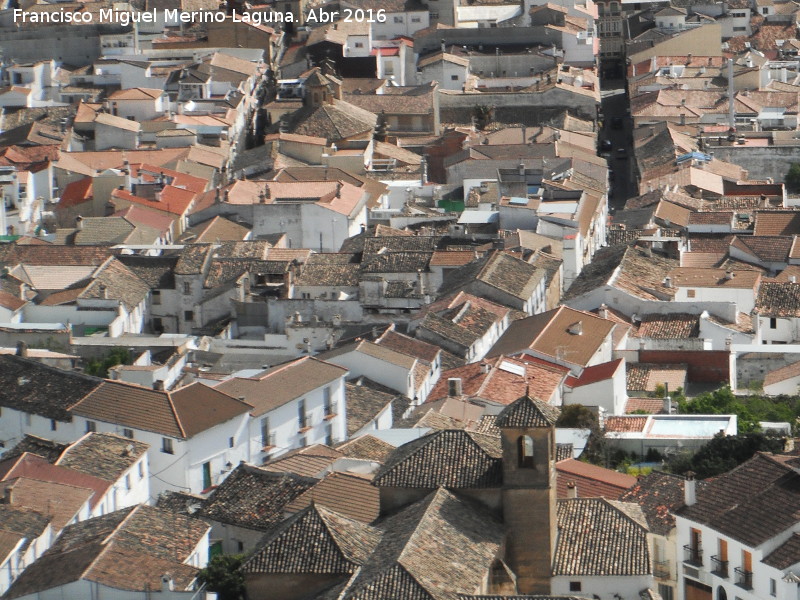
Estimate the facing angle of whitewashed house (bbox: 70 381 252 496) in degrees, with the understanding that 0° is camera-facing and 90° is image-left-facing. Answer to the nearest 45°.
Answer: approximately 315°

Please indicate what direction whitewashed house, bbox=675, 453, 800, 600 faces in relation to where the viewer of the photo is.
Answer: facing the viewer and to the left of the viewer

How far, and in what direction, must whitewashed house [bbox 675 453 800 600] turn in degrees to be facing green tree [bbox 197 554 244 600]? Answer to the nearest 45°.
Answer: approximately 45° to its right

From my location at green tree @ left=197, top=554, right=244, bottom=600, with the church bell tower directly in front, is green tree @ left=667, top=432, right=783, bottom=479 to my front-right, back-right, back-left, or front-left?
front-left

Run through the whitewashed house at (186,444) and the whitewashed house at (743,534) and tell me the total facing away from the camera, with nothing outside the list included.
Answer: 0

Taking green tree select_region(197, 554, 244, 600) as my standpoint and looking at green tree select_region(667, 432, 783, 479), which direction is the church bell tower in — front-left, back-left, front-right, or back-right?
front-right

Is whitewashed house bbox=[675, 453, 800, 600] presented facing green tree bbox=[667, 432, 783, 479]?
no
